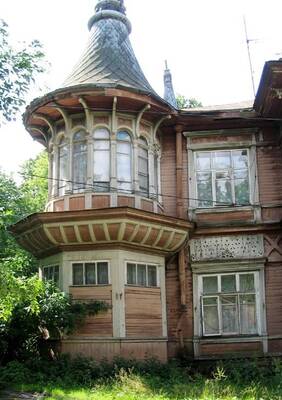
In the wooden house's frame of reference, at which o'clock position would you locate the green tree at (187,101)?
The green tree is roughly at 6 o'clock from the wooden house.

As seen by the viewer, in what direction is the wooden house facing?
toward the camera
